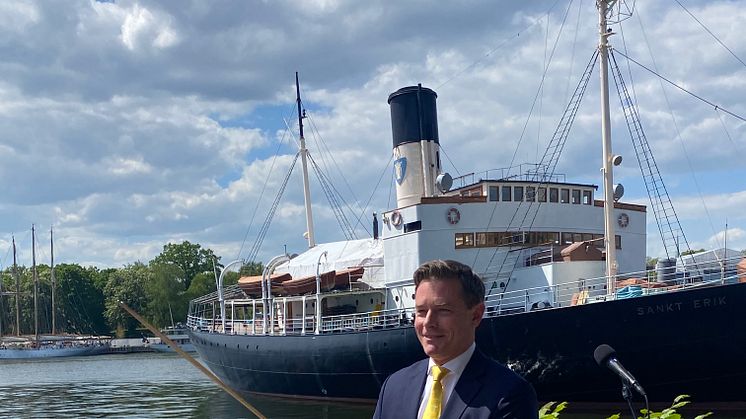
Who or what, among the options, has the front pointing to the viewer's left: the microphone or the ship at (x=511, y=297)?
the microphone

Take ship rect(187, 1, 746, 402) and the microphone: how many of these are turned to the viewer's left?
1

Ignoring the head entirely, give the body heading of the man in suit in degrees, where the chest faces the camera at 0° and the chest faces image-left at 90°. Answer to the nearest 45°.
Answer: approximately 45°

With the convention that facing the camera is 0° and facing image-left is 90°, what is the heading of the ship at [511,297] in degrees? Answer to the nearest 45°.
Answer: approximately 315°

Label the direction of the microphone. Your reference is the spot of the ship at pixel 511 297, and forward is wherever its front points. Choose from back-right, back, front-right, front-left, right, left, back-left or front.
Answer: front-right

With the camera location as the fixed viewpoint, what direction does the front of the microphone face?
facing to the left of the viewer
